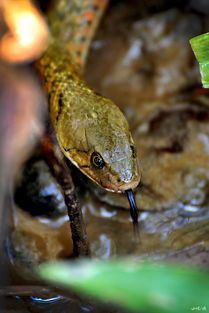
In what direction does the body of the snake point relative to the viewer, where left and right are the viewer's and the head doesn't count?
facing the viewer and to the right of the viewer
